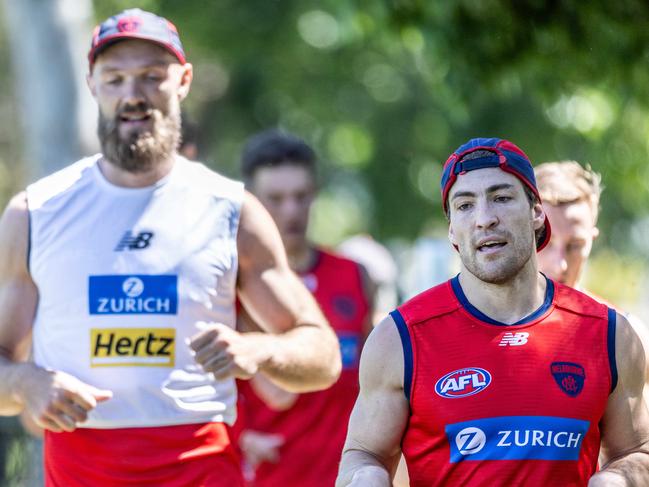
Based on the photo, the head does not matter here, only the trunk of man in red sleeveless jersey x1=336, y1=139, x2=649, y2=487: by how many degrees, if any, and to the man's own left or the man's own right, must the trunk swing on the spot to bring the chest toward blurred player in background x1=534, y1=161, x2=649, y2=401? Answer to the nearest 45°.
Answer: approximately 180°

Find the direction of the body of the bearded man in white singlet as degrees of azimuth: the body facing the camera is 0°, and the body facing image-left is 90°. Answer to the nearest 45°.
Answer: approximately 0°

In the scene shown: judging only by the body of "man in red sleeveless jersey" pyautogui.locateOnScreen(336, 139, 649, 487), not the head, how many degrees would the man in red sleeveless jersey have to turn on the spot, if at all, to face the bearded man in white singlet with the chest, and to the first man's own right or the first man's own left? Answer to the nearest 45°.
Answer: approximately 90° to the first man's own right

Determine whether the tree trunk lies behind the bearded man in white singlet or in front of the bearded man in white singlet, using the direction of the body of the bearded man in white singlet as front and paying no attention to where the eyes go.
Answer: behind

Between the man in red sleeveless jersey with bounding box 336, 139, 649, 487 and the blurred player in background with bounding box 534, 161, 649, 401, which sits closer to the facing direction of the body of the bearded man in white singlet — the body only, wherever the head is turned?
the man in red sleeveless jersey

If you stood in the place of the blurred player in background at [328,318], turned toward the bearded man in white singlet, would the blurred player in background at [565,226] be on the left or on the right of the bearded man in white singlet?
left

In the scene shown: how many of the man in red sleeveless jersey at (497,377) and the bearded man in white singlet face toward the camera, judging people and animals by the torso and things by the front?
2

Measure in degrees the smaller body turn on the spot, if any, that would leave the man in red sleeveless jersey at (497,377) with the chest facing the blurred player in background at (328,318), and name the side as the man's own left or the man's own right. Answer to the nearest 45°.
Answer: approximately 180°

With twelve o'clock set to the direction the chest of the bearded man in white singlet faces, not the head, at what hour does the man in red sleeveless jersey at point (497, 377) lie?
The man in red sleeveless jersey is roughly at 10 o'clock from the bearded man in white singlet.

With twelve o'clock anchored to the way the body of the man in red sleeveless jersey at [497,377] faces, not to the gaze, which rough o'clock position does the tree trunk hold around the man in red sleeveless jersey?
The tree trunk is roughly at 5 o'clock from the man in red sleeveless jersey.
